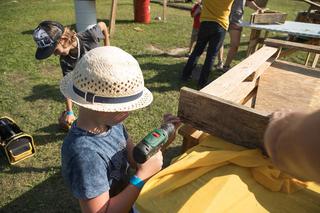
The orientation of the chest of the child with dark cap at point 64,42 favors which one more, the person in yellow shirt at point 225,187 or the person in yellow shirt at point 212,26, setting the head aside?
the person in yellow shirt at point 225,187

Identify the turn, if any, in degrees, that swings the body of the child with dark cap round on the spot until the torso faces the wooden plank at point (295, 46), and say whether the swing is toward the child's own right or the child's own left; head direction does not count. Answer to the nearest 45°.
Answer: approximately 90° to the child's own left
